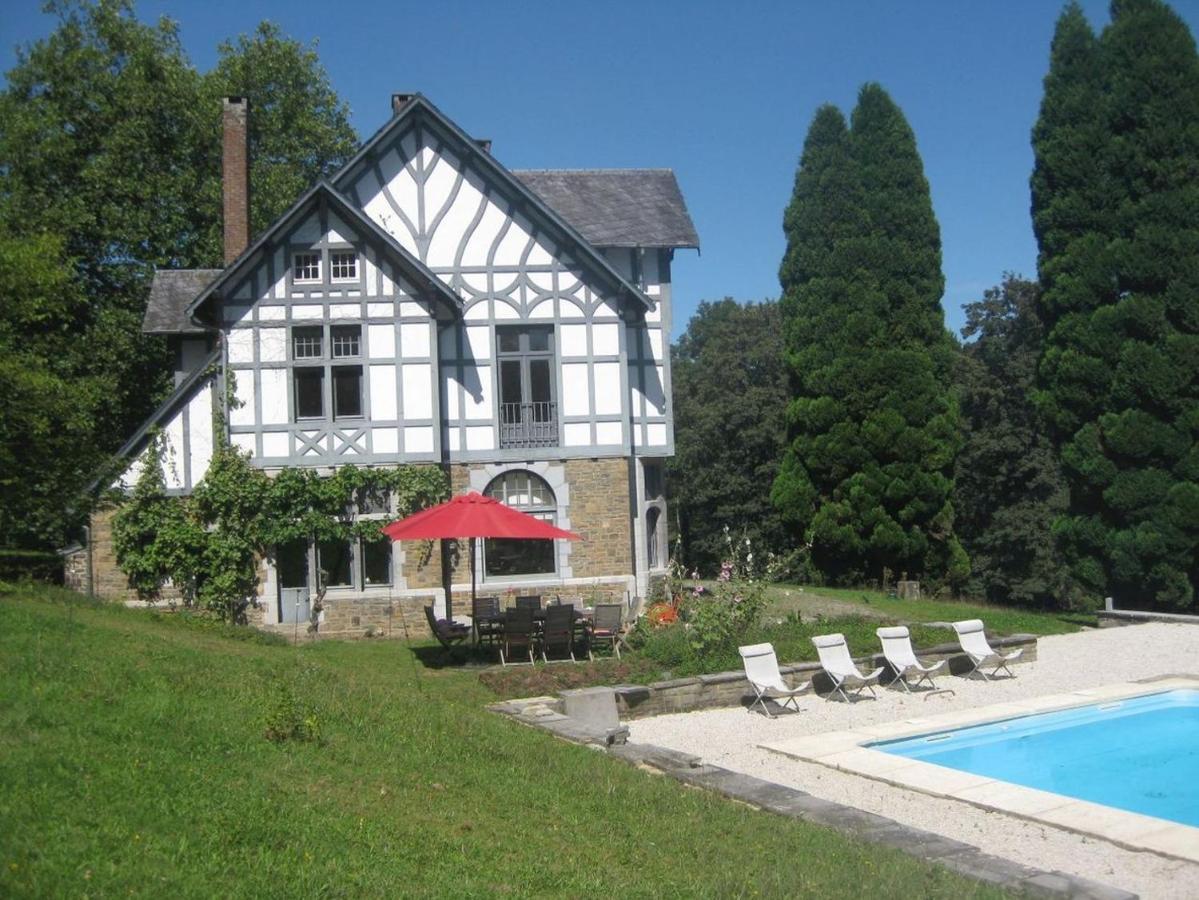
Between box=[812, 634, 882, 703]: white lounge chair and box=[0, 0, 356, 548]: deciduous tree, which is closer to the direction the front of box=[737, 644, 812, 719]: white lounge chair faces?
the white lounge chair

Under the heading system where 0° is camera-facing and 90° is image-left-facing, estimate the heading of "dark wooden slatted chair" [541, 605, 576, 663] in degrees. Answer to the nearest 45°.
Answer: approximately 180°

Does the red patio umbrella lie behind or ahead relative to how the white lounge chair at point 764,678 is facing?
behind

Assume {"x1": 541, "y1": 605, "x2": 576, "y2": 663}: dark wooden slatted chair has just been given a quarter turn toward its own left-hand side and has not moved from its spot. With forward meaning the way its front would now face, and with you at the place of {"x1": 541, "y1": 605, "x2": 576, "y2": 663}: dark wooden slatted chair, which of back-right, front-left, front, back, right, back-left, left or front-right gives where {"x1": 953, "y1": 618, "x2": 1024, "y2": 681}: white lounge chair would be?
back

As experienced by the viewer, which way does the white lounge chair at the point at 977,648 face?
facing the viewer and to the right of the viewer

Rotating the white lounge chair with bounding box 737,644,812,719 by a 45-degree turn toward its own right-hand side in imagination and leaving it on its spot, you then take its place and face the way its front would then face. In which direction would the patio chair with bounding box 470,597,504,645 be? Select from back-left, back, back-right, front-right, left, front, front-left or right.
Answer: back-right

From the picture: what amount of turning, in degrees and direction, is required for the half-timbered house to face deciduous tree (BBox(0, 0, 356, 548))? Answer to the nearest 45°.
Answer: approximately 135° to its right

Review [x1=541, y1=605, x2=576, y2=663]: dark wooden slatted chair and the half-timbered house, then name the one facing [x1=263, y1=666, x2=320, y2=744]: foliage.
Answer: the half-timbered house

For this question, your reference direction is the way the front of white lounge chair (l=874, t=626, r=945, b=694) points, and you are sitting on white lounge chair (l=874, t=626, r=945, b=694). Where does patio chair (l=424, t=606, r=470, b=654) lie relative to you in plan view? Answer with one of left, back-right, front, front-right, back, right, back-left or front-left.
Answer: back-right

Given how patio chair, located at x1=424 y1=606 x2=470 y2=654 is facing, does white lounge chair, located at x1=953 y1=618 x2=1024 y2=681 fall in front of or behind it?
in front

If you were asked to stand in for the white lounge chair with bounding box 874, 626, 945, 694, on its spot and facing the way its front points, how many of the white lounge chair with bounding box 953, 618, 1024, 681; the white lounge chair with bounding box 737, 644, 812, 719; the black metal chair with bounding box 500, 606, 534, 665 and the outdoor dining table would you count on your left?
1

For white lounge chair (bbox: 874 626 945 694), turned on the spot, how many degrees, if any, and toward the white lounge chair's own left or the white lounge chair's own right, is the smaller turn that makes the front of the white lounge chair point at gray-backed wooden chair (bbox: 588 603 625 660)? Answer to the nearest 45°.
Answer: approximately 135° to the white lounge chair's own right

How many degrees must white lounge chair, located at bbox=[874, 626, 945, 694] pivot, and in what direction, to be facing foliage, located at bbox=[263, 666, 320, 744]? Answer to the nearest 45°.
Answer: approximately 90° to its right

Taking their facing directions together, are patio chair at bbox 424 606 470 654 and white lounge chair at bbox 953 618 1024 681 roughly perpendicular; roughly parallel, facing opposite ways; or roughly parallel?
roughly perpendicular

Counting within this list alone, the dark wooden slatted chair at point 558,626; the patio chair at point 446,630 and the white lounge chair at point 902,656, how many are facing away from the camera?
1

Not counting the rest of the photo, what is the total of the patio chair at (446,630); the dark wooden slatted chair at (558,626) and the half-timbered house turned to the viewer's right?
1

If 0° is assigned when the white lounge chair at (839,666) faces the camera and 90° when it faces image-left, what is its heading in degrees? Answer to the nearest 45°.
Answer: approximately 315°

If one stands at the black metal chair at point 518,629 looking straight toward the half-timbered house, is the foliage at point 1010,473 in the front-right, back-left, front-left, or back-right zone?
front-right

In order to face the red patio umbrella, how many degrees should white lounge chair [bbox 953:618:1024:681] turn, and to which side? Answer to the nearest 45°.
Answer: approximately 135° to its right

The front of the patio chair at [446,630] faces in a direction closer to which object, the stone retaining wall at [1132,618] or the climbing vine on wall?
the stone retaining wall
